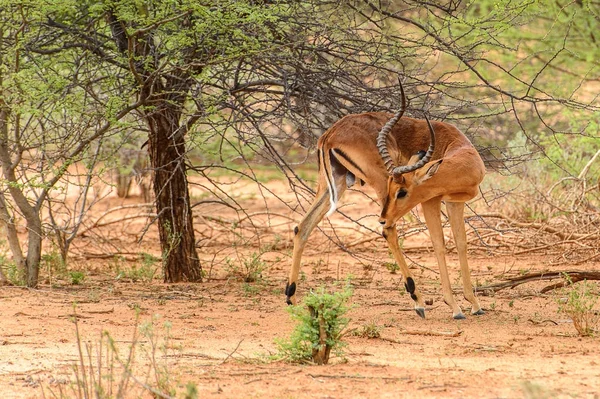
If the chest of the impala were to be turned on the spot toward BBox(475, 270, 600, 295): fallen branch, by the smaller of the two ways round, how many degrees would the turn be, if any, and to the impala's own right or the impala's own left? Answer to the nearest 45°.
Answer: approximately 45° to the impala's own left

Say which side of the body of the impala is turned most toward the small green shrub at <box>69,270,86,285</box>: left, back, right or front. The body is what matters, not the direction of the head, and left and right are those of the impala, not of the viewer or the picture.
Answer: back

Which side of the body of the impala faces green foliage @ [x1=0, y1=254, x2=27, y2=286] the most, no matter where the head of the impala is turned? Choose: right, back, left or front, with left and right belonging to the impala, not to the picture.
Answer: back

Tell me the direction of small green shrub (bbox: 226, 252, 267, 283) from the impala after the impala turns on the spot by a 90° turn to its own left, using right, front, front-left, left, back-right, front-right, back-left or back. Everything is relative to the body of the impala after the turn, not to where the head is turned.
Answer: front-left

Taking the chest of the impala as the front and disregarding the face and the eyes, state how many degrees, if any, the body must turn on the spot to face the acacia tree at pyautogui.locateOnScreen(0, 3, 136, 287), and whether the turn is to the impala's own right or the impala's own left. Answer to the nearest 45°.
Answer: approximately 180°

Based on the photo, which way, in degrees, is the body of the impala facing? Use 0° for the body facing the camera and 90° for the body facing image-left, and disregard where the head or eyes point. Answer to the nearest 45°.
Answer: approximately 270°
